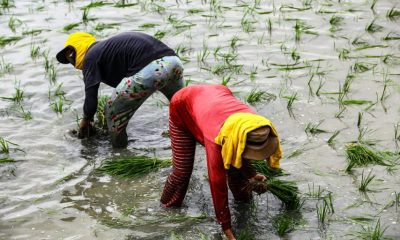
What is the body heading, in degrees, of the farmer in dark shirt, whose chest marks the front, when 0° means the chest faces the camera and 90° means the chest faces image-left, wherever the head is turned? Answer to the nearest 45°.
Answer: approximately 90°

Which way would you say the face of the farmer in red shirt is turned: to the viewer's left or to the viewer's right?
to the viewer's right

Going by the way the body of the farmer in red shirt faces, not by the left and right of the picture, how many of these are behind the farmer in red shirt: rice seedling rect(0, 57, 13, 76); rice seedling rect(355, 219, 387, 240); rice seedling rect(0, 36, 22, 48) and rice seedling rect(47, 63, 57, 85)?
3

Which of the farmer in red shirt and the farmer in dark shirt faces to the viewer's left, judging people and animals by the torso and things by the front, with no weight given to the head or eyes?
the farmer in dark shirt

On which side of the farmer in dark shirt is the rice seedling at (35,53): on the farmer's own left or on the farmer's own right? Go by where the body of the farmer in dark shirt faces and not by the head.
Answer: on the farmer's own right

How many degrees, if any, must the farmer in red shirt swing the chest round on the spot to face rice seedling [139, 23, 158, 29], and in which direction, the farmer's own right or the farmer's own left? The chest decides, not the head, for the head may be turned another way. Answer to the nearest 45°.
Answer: approximately 135° to the farmer's own left

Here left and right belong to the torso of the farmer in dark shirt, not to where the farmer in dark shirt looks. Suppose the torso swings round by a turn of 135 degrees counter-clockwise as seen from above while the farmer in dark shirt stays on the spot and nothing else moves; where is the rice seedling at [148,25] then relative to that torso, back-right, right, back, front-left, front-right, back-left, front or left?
back-left

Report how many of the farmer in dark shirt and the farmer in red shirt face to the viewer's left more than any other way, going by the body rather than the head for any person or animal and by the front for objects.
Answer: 1

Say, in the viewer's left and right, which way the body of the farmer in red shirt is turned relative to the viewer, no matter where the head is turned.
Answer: facing the viewer and to the right of the viewer

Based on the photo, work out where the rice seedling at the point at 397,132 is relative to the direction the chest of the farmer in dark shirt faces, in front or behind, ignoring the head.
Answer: behind

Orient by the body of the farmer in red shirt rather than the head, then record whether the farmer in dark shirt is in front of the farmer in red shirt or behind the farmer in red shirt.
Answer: behind

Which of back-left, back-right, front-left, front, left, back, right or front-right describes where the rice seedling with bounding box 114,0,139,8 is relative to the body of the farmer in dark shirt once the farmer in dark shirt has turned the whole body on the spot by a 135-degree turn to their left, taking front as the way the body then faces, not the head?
back-left

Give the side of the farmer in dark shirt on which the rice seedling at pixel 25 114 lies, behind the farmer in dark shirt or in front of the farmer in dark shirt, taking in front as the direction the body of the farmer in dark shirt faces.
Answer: in front

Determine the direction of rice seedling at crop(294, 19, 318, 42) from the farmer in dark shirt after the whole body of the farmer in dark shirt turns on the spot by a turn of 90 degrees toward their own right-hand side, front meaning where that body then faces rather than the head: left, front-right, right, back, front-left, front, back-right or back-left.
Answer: front-right

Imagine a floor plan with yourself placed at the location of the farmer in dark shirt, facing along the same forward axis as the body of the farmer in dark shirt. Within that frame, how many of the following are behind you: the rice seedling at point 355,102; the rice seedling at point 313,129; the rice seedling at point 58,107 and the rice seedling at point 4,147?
2

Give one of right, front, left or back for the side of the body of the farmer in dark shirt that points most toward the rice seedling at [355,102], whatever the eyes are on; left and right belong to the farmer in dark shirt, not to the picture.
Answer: back
